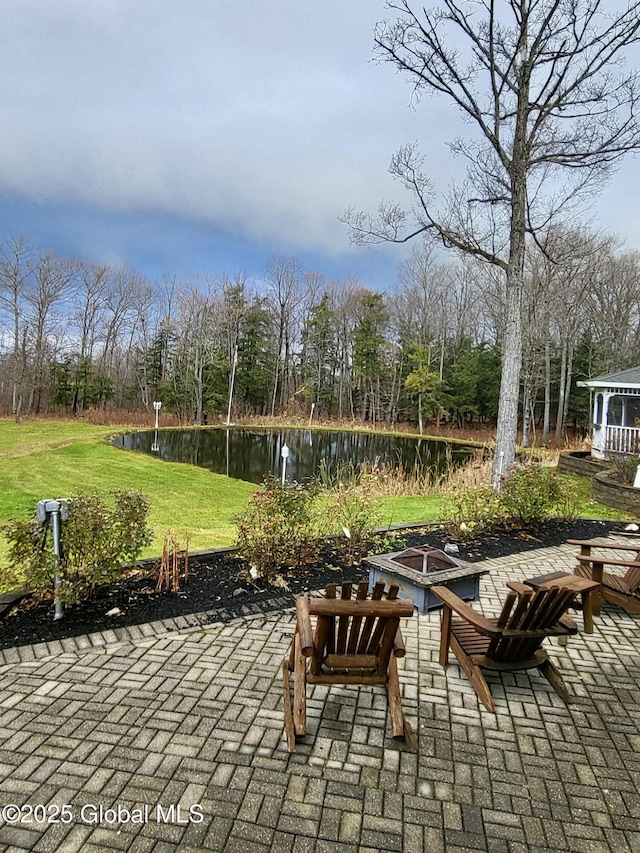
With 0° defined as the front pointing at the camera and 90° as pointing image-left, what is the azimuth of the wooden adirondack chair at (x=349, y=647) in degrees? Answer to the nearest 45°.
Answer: approximately 180°

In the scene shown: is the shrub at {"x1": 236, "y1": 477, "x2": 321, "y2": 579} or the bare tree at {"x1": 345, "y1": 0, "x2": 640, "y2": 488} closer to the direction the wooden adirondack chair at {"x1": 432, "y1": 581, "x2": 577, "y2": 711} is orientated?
the shrub

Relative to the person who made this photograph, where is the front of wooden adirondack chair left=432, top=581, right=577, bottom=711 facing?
facing away from the viewer and to the left of the viewer

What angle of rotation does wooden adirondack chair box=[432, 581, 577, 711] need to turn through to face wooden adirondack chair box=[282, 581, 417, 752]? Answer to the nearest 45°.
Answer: approximately 90° to its left

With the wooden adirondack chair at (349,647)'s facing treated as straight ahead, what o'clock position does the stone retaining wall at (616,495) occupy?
The stone retaining wall is roughly at 1 o'clock from the wooden adirondack chair.

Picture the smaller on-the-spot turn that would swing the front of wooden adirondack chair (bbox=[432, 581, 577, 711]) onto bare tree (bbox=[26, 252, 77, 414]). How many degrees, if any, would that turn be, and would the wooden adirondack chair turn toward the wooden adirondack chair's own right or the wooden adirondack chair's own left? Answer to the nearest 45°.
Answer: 0° — it already faces it

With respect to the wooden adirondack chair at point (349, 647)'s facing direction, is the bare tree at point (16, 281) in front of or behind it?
in front

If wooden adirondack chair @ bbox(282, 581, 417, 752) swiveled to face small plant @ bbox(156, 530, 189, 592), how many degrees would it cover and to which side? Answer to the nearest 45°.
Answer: approximately 45° to its left

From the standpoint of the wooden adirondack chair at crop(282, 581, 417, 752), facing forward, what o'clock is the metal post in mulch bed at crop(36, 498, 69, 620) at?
The metal post in mulch bed is roughly at 10 o'clock from the wooden adirondack chair.

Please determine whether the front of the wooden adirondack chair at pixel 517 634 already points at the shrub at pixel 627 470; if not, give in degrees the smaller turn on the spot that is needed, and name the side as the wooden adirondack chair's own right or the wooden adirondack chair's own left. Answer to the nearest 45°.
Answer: approximately 45° to the wooden adirondack chair's own right

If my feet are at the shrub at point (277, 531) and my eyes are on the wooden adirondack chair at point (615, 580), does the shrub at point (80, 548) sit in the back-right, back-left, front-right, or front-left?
back-right

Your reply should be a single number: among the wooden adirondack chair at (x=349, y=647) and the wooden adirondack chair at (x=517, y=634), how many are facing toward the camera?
0

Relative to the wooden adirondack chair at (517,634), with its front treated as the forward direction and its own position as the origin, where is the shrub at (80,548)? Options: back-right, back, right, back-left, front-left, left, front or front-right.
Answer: front-left
